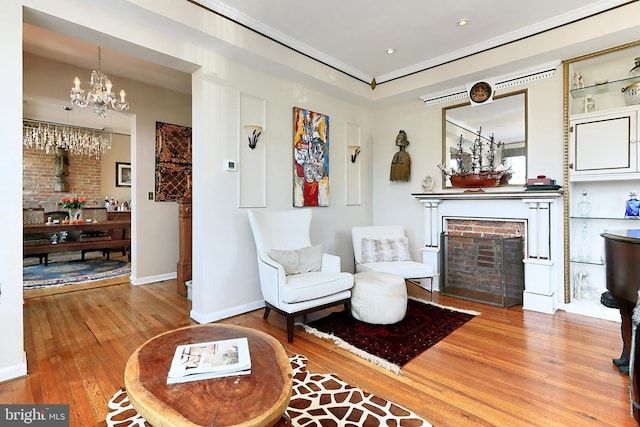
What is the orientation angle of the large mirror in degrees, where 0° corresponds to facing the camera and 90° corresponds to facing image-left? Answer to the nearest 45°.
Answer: approximately 45°

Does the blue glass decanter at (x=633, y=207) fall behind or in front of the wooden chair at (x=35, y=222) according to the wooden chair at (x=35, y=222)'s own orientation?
in front

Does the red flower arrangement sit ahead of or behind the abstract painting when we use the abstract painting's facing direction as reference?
behind

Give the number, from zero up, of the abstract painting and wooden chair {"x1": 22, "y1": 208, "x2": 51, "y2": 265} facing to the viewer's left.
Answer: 0

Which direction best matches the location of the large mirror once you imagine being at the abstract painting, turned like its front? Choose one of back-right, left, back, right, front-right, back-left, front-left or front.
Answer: front-left

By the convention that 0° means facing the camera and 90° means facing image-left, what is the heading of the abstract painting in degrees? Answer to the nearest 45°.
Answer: approximately 315°

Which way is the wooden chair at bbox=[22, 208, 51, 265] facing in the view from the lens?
facing the viewer and to the right of the viewer

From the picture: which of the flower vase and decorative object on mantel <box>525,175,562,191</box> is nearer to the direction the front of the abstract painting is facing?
the decorative object on mantel

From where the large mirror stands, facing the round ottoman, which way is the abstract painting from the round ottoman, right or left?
right

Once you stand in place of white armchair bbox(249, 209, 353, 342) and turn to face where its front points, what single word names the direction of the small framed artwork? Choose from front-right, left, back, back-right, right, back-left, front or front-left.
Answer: back

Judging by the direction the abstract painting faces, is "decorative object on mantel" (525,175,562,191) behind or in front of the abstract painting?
in front

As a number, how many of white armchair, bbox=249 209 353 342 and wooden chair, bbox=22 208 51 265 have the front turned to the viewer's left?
0
